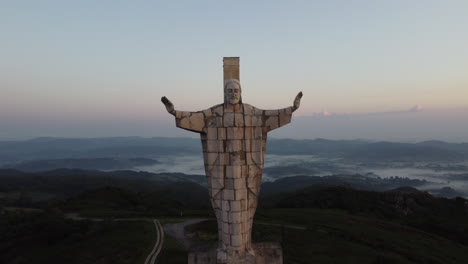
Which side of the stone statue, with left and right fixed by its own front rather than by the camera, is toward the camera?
front
